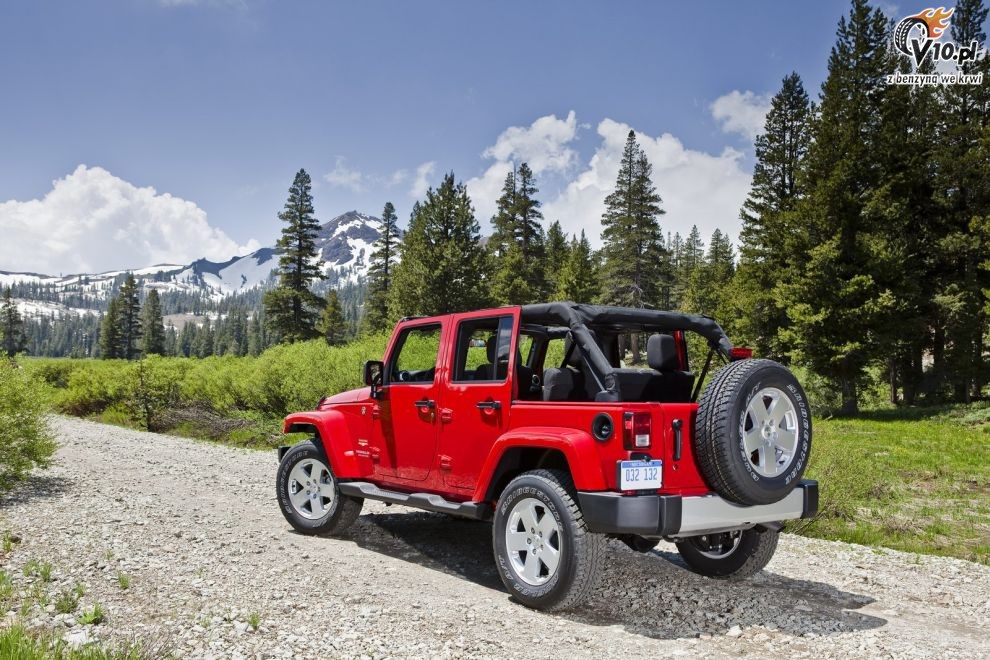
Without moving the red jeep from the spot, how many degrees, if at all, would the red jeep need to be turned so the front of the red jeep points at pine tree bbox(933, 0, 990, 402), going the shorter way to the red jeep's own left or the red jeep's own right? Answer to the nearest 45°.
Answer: approximately 90° to the red jeep's own right

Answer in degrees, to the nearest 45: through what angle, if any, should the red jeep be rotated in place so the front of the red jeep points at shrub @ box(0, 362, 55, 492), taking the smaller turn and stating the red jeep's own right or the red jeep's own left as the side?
0° — it already faces it

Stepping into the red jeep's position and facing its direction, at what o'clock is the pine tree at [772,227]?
The pine tree is roughly at 2 o'clock from the red jeep.

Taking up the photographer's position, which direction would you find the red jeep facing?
facing away from the viewer and to the left of the viewer

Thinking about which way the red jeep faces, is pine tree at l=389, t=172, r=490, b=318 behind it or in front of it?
in front

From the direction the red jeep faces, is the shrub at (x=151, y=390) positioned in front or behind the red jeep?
in front

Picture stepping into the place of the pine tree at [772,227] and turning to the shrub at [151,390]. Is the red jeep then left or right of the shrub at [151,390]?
left
